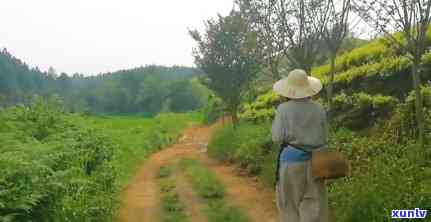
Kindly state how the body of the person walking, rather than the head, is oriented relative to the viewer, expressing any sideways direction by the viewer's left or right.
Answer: facing away from the viewer

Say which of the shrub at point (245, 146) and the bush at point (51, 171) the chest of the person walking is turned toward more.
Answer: the shrub

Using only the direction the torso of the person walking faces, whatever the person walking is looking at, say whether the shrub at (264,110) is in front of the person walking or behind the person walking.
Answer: in front

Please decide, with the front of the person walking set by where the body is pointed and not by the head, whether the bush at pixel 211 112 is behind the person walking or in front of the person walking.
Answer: in front

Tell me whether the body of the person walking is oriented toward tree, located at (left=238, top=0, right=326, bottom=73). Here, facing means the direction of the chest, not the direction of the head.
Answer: yes
